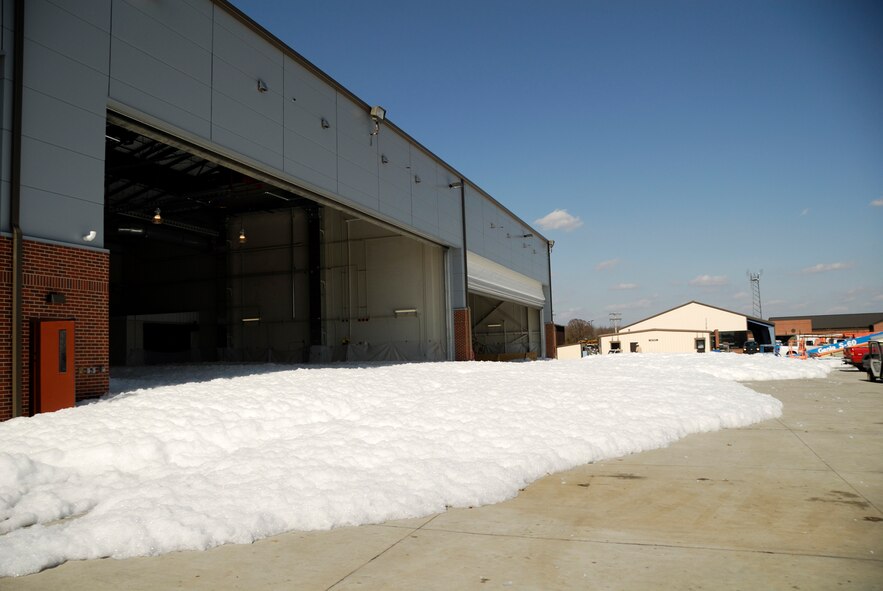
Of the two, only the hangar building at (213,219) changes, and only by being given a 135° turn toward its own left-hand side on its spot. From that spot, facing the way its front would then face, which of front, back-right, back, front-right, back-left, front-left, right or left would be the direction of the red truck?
right

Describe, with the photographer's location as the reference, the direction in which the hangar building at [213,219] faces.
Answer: facing the viewer and to the right of the viewer
